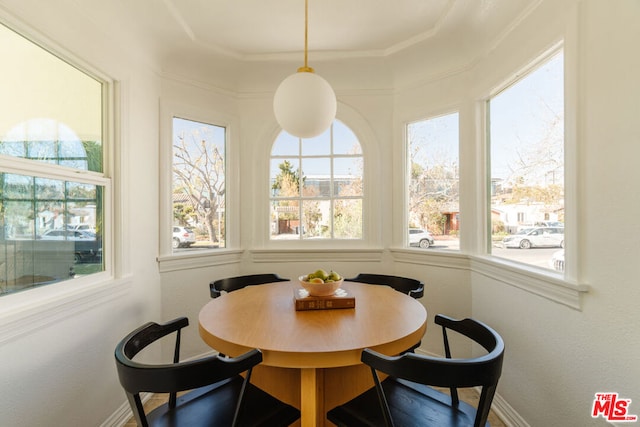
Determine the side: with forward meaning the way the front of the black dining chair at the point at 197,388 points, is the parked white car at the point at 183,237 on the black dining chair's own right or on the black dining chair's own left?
on the black dining chair's own left

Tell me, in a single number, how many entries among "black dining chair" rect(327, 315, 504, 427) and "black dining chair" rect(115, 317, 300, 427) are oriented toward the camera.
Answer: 0

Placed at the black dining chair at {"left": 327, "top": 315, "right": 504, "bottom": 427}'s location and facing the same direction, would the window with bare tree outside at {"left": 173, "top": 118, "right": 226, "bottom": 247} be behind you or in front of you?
in front

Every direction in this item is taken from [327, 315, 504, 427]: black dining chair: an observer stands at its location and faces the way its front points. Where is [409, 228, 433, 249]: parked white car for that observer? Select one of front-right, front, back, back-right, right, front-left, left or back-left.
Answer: front-right

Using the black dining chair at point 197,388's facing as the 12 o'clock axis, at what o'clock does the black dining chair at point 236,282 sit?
the black dining chair at point 236,282 is roughly at 11 o'clock from the black dining chair at point 197,388.

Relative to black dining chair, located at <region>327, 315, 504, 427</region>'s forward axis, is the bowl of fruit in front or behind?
in front

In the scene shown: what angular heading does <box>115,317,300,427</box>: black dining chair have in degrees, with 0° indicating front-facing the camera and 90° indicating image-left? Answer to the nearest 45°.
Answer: approximately 225°

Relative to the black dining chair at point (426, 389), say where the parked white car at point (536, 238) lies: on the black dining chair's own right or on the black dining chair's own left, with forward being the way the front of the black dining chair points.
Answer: on the black dining chair's own right

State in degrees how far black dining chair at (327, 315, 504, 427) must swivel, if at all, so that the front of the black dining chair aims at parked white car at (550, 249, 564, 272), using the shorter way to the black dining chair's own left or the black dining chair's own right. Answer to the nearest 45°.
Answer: approximately 90° to the black dining chair's own right
